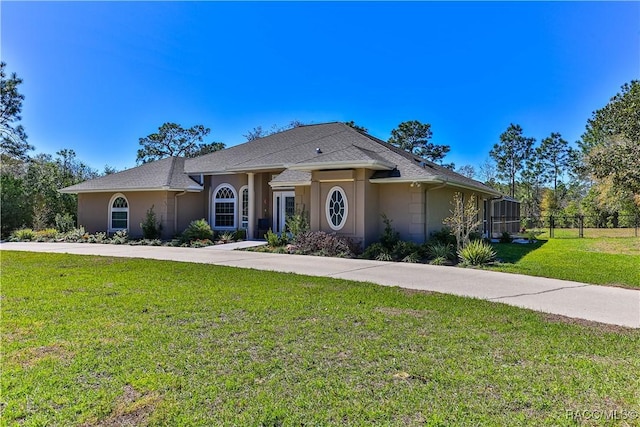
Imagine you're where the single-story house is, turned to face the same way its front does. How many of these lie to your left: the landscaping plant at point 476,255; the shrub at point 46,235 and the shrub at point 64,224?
1

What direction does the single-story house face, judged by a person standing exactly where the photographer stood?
facing the viewer and to the left of the viewer

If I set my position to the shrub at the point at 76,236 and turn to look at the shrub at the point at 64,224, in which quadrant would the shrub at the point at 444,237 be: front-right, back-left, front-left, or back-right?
back-right

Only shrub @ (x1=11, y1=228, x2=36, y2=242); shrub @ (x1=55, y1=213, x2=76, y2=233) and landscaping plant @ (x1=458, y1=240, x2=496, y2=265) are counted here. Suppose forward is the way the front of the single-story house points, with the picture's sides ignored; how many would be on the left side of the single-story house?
1

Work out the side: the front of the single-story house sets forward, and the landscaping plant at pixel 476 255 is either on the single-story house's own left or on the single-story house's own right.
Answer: on the single-story house's own left

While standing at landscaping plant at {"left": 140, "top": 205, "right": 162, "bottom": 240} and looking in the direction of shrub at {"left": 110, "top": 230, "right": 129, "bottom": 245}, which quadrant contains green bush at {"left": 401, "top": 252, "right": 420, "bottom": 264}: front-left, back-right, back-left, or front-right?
back-left

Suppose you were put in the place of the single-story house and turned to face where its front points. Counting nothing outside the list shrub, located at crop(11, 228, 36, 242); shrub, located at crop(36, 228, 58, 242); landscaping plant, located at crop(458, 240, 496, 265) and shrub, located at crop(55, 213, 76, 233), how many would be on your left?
1

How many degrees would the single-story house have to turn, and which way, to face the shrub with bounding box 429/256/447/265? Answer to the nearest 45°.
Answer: approximately 90° to its left

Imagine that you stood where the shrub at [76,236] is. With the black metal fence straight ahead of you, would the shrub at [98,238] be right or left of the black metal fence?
right

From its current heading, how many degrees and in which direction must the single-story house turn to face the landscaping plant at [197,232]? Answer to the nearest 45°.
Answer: approximately 45° to its right

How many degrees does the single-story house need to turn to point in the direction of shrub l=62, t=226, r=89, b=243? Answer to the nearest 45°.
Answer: approximately 45° to its right

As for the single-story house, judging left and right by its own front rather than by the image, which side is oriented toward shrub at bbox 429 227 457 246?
left

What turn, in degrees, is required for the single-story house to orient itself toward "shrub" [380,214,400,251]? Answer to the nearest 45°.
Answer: approximately 90° to its left

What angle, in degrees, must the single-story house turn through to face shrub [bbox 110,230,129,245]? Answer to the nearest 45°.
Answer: approximately 45° to its right

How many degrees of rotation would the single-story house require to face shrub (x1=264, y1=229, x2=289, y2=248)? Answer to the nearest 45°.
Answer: approximately 45° to its left
